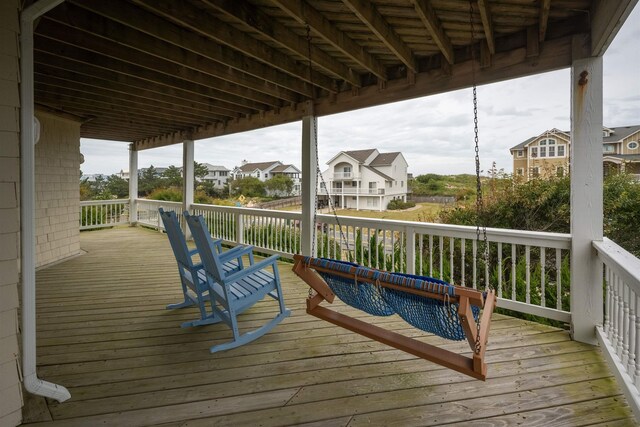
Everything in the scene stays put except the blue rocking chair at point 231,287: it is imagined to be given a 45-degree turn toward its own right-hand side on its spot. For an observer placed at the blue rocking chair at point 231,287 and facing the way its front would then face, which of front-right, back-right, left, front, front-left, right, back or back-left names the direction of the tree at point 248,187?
left

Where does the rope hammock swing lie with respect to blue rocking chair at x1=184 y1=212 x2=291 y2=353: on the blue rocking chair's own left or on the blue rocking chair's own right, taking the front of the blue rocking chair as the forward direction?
on the blue rocking chair's own right

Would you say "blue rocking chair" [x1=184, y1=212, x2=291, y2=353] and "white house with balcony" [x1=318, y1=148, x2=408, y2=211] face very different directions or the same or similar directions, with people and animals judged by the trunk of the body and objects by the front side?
very different directions

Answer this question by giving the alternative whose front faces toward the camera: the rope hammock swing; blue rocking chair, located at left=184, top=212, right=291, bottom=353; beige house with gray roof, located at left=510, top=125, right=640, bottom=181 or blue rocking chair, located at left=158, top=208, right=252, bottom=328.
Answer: the beige house with gray roof

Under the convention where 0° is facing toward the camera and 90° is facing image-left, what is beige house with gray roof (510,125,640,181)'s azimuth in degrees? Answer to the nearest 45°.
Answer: approximately 0°

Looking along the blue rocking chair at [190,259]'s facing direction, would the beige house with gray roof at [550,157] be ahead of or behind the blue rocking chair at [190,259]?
ahead

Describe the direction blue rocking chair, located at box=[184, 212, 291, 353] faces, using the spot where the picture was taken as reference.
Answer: facing away from the viewer and to the right of the viewer

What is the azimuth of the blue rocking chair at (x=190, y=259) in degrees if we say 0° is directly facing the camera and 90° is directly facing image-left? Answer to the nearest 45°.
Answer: approximately 225°

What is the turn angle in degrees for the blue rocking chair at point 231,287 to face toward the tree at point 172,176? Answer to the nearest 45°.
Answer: approximately 45° to its left
